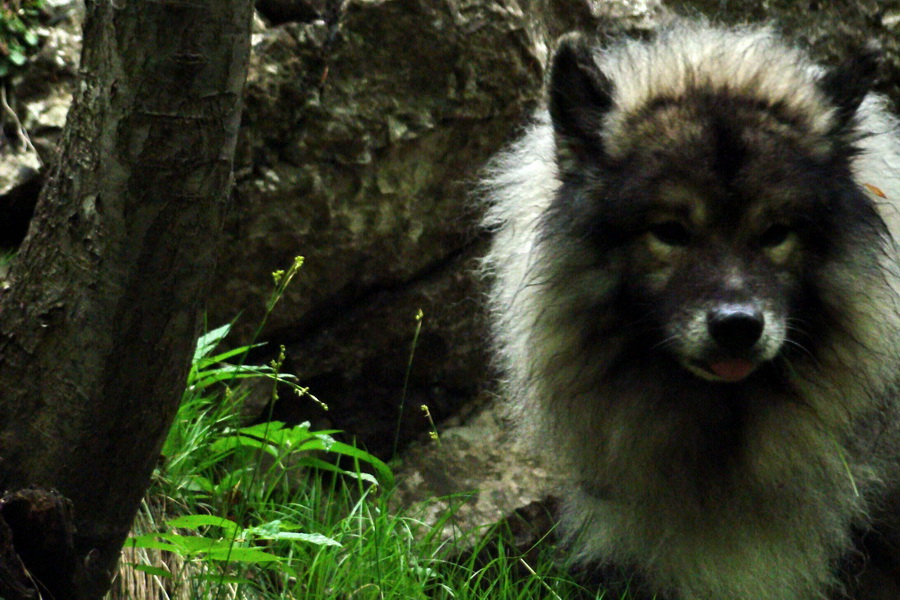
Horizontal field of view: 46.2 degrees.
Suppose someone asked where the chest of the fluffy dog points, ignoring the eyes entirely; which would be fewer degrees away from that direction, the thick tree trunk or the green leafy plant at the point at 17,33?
the thick tree trunk

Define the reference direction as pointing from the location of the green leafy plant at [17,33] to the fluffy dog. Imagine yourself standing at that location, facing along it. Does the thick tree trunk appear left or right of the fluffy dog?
right

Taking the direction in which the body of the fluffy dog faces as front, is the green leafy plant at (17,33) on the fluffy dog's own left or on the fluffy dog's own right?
on the fluffy dog's own right

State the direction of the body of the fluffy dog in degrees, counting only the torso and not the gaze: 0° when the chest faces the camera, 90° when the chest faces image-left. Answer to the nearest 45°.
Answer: approximately 0°

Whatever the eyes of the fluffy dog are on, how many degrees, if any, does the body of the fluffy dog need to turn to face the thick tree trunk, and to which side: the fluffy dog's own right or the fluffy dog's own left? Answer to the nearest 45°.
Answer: approximately 45° to the fluffy dog's own right
